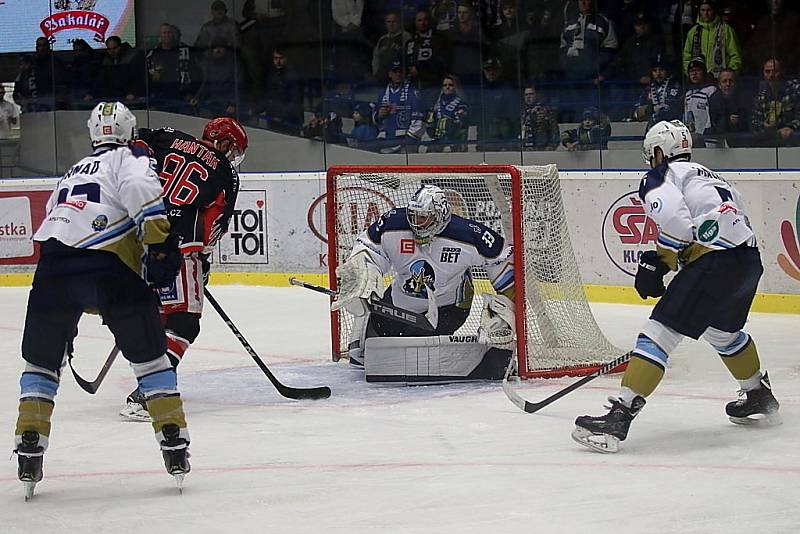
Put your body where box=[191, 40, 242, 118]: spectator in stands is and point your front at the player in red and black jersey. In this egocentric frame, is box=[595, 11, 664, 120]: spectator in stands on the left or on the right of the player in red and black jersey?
left

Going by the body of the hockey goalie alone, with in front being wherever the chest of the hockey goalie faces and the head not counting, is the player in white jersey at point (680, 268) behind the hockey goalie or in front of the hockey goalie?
in front

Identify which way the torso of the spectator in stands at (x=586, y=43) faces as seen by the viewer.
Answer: toward the camera

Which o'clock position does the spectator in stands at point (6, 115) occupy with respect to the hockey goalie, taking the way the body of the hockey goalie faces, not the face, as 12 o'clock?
The spectator in stands is roughly at 5 o'clock from the hockey goalie.

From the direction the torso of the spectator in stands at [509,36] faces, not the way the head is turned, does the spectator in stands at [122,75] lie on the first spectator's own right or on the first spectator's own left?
on the first spectator's own right

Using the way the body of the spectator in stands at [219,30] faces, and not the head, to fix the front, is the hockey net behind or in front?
in front

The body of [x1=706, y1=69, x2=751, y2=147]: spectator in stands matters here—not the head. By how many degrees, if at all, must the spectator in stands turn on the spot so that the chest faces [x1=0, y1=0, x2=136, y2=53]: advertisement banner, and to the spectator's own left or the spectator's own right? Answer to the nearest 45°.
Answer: approximately 90° to the spectator's own right

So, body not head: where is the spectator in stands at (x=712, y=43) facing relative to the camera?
toward the camera

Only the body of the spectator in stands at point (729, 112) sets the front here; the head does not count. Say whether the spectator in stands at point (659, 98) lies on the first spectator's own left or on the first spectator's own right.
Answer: on the first spectator's own right

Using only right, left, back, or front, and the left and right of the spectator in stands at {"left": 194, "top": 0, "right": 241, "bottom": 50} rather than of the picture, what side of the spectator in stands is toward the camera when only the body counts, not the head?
front

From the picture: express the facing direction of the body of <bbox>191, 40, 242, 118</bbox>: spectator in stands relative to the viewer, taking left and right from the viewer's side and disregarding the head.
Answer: facing the viewer
